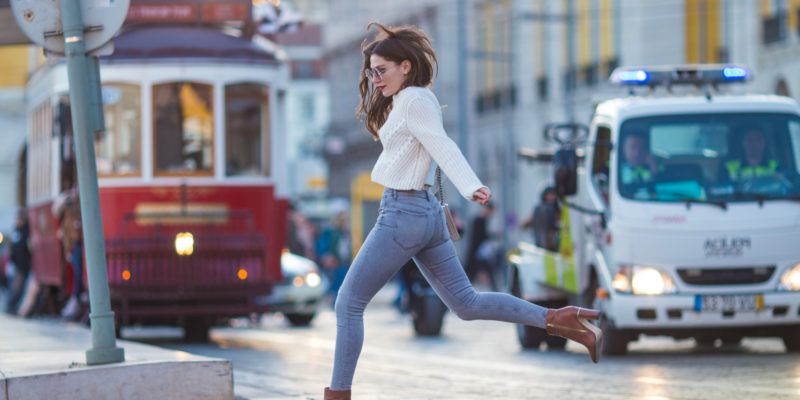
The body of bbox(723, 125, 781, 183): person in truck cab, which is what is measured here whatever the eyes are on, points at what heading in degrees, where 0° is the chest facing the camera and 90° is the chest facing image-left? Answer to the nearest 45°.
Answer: approximately 0°

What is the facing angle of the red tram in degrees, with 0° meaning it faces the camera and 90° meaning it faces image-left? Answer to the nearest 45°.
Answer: approximately 0°

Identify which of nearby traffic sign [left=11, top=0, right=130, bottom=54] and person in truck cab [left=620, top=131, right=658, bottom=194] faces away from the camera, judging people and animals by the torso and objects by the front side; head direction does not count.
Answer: the nearby traffic sign

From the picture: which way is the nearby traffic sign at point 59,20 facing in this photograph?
away from the camera

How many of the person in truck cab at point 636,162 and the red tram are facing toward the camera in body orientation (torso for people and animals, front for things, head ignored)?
2

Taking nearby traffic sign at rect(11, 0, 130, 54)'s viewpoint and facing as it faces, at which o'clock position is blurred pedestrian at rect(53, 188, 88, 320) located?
The blurred pedestrian is roughly at 12 o'clock from the nearby traffic sign.
